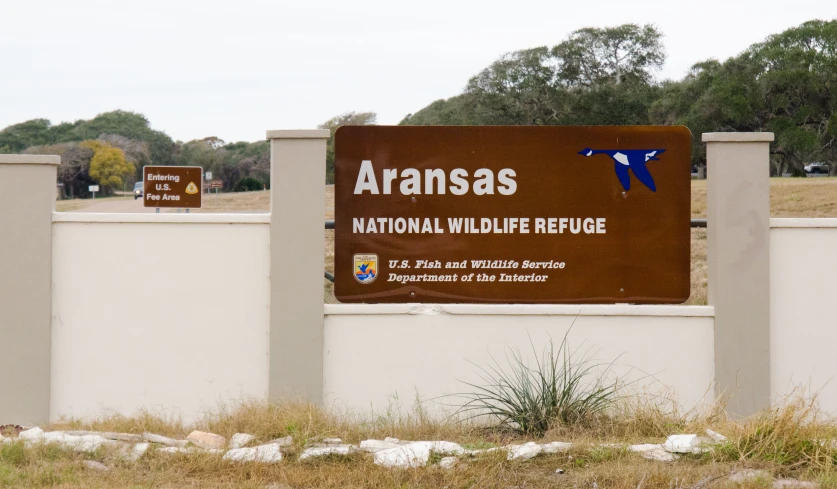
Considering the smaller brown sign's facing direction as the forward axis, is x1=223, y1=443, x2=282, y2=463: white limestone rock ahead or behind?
ahead

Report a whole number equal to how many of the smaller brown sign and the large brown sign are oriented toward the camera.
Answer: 2

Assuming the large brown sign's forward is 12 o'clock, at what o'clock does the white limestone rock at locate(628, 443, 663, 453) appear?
The white limestone rock is roughly at 11 o'clock from the large brown sign.

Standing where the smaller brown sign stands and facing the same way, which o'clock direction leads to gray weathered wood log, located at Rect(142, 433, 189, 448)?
The gray weathered wood log is roughly at 12 o'clock from the smaller brown sign.

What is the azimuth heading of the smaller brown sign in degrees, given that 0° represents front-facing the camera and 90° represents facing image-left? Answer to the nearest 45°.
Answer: approximately 0°

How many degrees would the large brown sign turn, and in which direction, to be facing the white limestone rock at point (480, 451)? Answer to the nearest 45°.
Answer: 0° — it already faces it

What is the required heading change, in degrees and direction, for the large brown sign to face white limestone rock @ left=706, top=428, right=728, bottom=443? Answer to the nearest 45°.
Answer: approximately 45° to its left

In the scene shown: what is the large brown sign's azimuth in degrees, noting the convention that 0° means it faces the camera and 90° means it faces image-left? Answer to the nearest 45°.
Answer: approximately 0°

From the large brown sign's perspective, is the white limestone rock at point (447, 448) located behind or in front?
in front

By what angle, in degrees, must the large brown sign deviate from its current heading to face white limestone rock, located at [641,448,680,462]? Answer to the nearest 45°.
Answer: approximately 45° to its left

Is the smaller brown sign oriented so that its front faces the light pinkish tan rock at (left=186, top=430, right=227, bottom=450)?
yes
